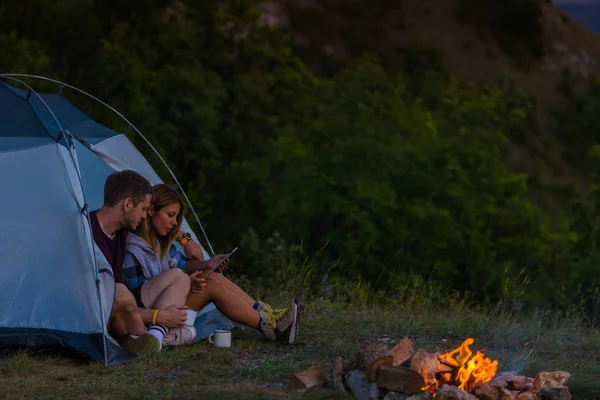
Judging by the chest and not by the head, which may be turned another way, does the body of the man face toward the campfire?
yes

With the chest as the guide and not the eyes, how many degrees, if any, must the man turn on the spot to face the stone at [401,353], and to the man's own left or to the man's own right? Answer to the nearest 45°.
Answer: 0° — they already face it

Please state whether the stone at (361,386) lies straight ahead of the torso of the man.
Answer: yes

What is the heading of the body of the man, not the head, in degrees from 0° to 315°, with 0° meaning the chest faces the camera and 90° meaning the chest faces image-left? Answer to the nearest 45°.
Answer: approximately 315°

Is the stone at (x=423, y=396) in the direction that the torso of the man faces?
yes

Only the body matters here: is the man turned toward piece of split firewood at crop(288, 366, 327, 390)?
yes

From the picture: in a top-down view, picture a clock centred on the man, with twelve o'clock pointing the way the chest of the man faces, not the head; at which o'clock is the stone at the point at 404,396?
The stone is roughly at 12 o'clock from the man.
